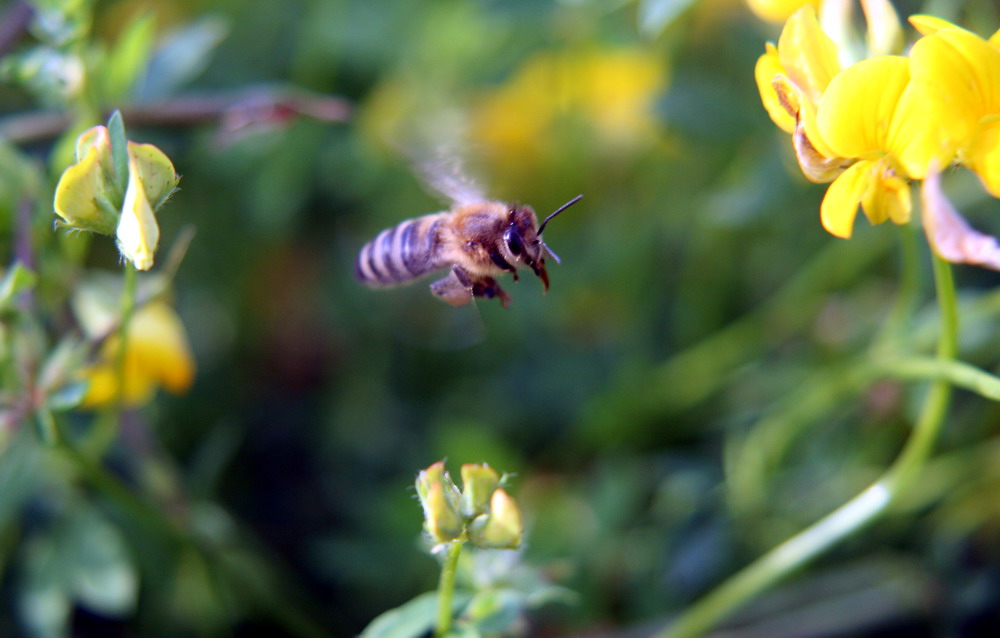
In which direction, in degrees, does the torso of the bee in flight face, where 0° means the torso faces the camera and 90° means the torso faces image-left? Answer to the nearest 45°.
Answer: approximately 270°
